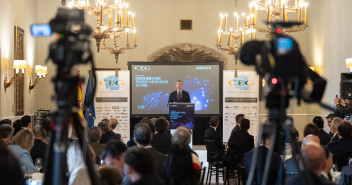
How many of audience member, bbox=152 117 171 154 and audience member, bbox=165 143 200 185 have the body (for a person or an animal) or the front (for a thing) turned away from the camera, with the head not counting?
2

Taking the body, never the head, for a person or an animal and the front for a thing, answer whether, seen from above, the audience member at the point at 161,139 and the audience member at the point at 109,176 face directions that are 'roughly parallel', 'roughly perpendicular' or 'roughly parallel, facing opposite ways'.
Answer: roughly parallel

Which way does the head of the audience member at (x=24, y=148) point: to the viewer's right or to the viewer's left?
to the viewer's right

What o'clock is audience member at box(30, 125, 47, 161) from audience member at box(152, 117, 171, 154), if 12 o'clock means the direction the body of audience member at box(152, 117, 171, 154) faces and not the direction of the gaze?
audience member at box(30, 125, 47, 161) is roughly at 9 o'clock from audience member at box(152, 117, 171, 154).

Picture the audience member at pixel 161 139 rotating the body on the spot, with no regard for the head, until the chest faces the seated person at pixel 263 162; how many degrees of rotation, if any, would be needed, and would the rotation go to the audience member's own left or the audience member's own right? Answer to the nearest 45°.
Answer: approximately 135° to the audience member's own right

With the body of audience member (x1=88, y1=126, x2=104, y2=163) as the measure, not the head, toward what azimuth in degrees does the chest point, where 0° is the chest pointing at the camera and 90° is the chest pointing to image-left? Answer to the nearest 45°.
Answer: approximately 225°

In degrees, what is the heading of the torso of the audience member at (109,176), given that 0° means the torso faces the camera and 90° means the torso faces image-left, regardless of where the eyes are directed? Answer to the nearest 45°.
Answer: approximately 180°

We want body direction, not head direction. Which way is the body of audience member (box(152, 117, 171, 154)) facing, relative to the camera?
away from the camera

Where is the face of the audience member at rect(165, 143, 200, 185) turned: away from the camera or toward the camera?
away from the camera

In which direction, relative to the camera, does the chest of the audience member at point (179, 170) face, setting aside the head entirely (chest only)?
away from the camera
